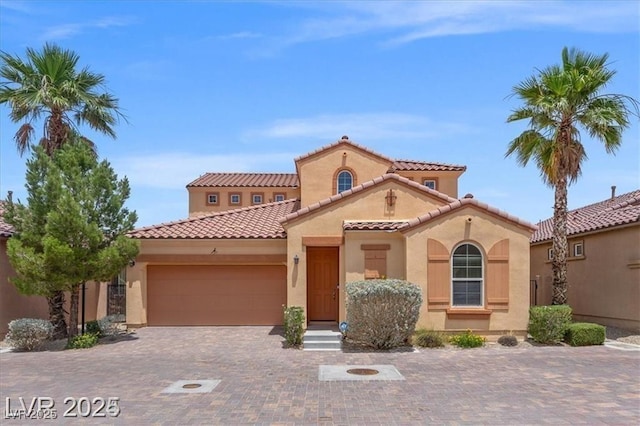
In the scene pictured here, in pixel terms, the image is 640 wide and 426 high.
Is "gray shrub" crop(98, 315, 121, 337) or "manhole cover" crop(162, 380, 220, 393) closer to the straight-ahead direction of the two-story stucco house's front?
the manhole cover

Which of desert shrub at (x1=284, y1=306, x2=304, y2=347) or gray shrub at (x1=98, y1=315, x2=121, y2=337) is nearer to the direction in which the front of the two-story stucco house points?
the desert shrub

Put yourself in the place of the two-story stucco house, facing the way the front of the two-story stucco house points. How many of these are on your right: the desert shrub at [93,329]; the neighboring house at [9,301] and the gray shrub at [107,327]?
3

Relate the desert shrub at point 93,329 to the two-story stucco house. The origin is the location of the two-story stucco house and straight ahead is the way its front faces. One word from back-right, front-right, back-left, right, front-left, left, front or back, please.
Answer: right

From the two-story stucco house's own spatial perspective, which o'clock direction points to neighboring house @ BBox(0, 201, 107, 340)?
The neighboring house is roughly at 3 o'clock from the two-story stucco house.

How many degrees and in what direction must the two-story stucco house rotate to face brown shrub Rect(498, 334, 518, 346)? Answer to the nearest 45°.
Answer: approximately 45° to its left

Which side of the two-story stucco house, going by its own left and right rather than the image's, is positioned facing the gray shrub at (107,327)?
right

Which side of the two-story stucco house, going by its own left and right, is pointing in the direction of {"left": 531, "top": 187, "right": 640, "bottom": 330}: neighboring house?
left

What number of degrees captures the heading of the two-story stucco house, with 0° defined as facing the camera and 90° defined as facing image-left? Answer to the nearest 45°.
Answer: approximately 0°

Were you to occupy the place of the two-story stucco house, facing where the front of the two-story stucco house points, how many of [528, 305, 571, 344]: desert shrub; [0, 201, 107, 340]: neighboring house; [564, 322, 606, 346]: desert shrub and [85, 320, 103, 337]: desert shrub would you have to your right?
2

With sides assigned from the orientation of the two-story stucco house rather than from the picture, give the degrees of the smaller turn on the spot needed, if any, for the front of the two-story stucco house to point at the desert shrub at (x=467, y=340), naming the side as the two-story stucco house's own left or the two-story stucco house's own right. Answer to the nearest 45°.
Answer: approximately 45° to the two-story stucco house's own left

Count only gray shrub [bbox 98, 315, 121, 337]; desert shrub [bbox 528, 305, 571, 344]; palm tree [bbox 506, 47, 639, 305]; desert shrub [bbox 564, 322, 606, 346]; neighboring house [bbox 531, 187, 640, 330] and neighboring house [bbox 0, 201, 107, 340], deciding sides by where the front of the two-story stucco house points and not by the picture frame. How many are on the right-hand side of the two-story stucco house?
2
